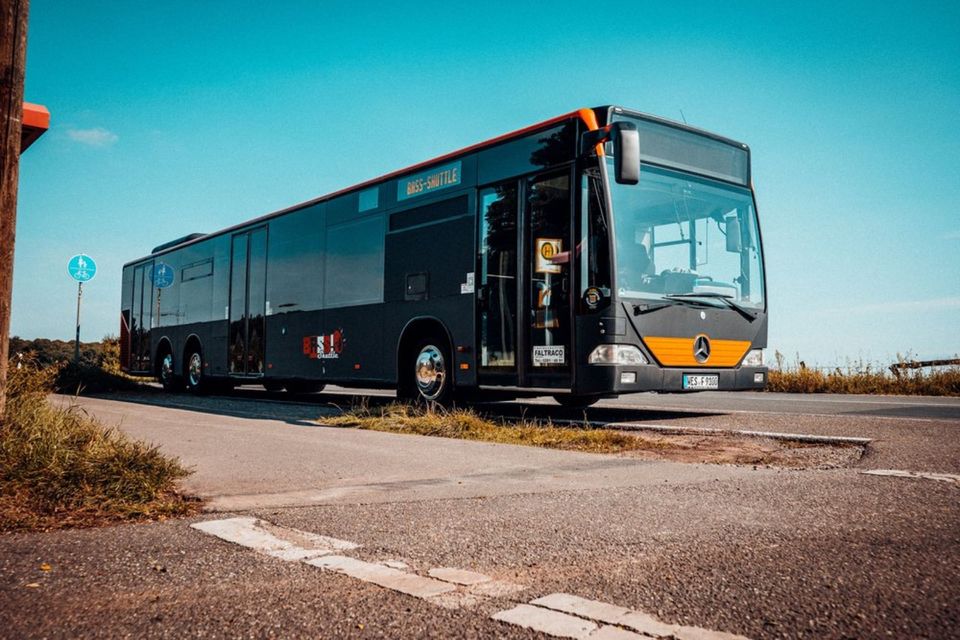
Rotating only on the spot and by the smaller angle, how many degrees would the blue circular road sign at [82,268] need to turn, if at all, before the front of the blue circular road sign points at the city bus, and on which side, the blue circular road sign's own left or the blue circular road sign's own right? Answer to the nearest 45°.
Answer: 0° — it already faces it

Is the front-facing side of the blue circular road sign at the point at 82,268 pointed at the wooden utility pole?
yes

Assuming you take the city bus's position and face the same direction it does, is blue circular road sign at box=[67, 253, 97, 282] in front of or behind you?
behind

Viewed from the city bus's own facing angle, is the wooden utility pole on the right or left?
on its right

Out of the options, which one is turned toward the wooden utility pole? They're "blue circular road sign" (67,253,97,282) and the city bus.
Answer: the blue circular road sign

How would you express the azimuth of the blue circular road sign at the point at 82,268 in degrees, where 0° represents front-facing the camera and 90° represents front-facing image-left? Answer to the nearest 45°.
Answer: approximately 0°
